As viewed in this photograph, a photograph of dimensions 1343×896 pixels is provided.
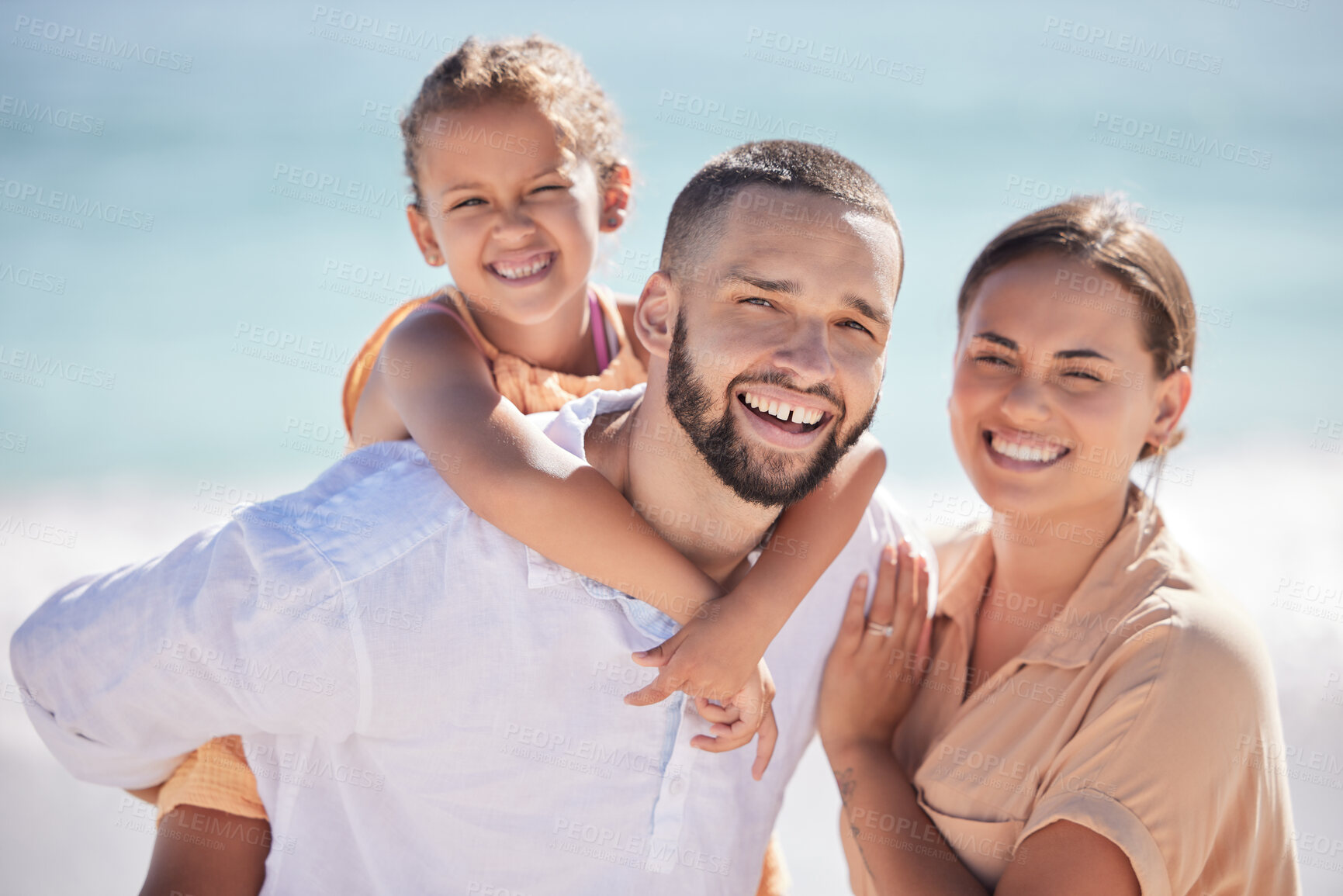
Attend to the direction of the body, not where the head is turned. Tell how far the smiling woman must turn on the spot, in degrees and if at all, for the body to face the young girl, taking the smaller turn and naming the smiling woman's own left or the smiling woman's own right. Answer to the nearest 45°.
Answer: approximately 45° to the smiling woman's own right

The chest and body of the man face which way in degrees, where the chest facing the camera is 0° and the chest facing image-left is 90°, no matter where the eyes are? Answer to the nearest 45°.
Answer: approximately 315°

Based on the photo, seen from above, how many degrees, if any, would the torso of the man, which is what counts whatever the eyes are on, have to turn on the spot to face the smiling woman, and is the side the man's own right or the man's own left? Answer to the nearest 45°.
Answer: approximately 45° to the man's own left
